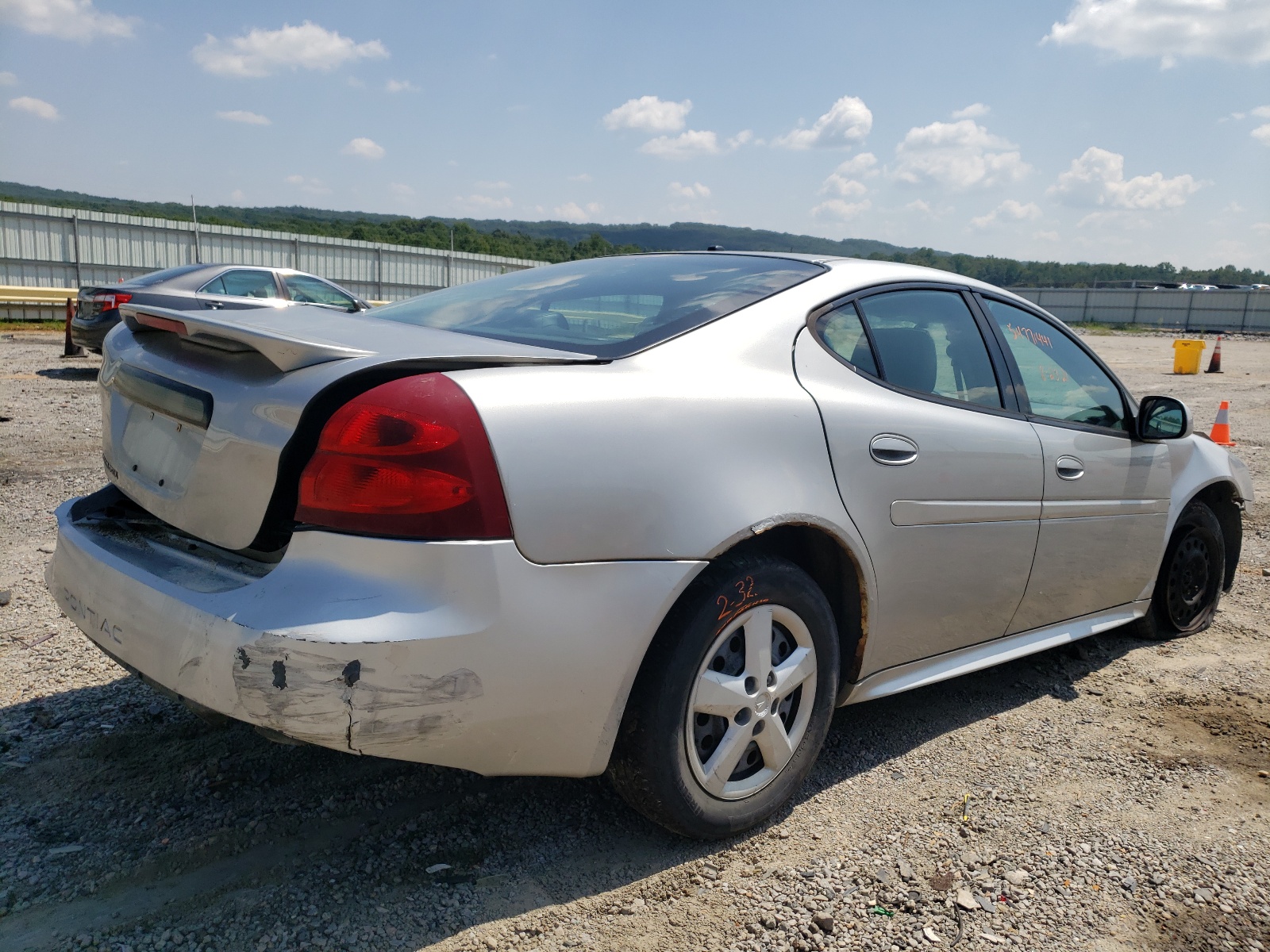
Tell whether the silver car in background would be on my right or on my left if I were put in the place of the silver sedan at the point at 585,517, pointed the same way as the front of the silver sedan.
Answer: on my left

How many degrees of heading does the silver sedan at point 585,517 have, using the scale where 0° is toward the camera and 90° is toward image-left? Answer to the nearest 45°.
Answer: approximately 225°

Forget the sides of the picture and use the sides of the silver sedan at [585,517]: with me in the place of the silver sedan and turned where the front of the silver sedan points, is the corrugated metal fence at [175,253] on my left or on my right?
on my left

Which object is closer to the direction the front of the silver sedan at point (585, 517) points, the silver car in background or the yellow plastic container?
the yellow plastic container

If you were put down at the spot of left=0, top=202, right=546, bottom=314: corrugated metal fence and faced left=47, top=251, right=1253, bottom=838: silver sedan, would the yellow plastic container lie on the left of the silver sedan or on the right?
left

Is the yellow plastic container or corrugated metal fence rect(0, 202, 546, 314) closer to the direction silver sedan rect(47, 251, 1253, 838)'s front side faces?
the yellow plastic container

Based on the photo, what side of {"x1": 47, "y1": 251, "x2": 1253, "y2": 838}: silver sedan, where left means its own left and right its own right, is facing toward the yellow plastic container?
front
